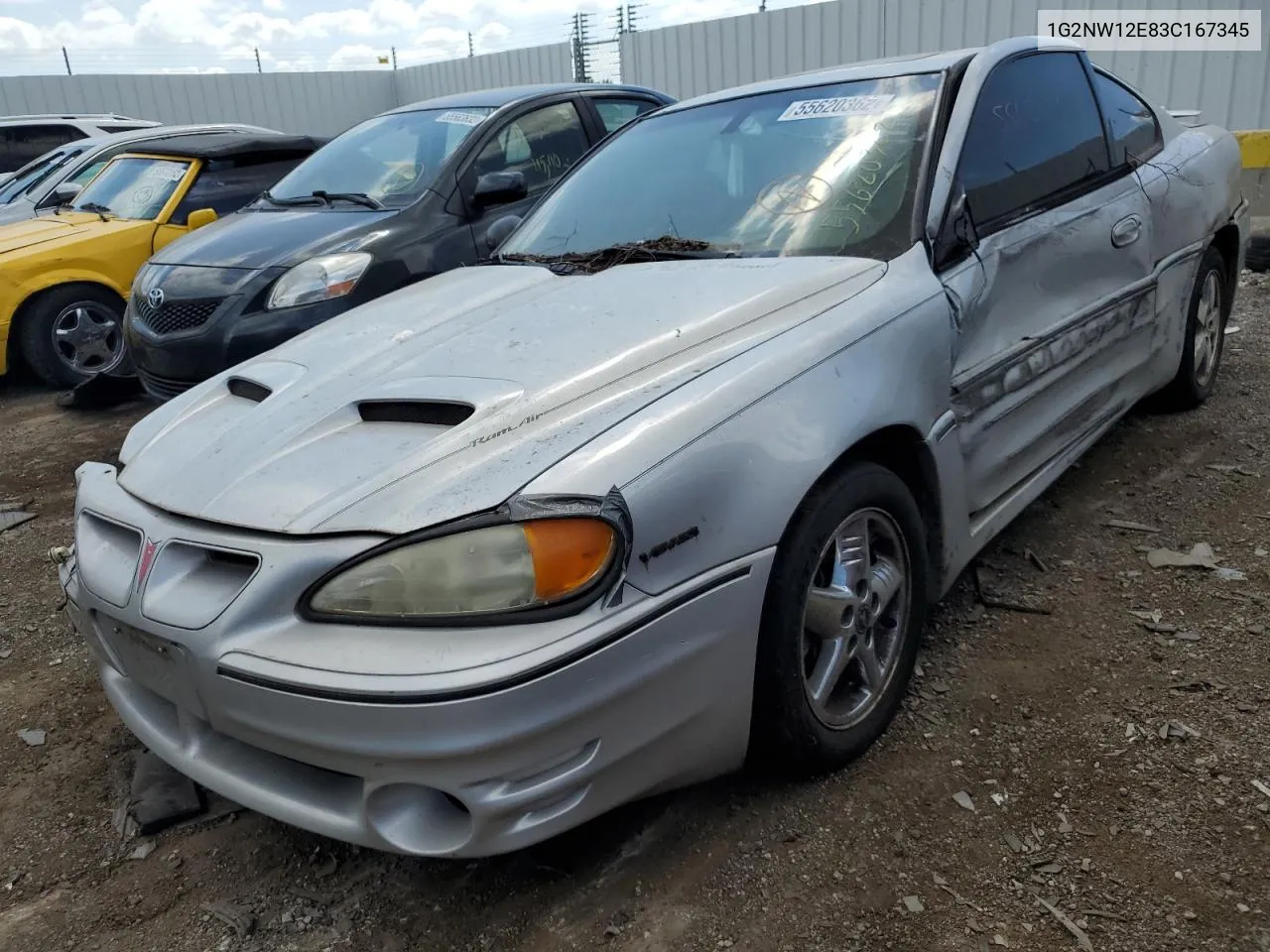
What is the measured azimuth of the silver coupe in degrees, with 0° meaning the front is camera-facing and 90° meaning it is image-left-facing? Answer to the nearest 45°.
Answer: approximately 45°

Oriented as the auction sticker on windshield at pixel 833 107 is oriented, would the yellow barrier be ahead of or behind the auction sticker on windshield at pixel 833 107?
behind

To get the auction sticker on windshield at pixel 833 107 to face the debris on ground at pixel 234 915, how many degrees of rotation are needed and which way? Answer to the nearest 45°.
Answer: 0° — it already faces it

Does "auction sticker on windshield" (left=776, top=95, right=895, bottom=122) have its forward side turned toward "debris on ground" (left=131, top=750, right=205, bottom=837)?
yes

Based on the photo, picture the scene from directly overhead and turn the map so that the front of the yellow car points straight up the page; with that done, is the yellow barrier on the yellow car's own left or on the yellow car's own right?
on the yellow car's own left

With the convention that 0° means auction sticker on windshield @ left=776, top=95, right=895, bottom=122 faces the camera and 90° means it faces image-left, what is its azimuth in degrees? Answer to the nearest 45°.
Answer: approximately 45°
